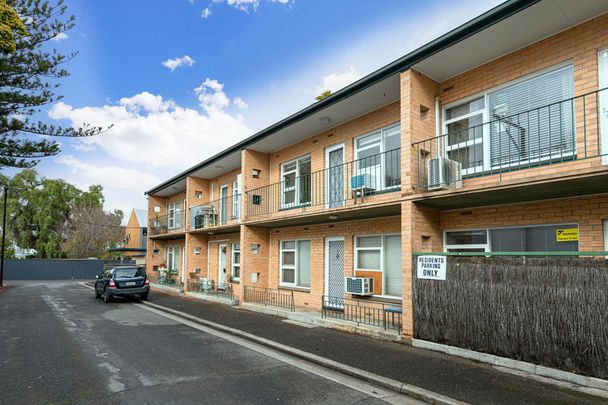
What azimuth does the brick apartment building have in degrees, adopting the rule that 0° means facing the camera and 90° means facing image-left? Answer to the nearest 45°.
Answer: approximately 45°

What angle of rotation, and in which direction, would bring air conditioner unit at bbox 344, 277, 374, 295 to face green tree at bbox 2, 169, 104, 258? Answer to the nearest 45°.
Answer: approximately 90° to its right

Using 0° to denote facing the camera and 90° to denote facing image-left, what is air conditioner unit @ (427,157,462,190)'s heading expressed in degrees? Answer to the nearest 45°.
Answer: approximately 45°

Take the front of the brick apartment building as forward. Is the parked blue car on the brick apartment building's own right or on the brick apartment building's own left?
on the brick apartment building's own right

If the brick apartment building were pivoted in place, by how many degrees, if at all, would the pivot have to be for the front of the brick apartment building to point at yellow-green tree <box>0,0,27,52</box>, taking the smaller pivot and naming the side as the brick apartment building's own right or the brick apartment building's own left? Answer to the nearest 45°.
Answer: approximately 45° to the brick apartment building's own right

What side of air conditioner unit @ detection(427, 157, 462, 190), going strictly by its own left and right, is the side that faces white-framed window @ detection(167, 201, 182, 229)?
right

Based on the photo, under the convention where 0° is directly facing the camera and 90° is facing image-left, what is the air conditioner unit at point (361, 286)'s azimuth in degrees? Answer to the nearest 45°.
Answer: approximately 45°

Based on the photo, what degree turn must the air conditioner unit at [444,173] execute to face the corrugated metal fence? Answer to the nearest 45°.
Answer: approximately 90° to its right

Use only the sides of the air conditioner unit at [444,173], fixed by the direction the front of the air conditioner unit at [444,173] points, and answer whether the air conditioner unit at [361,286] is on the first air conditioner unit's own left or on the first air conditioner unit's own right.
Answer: on the first air conditioner unit's own right
